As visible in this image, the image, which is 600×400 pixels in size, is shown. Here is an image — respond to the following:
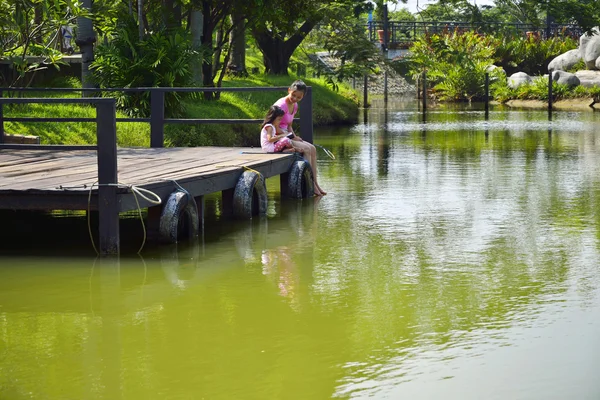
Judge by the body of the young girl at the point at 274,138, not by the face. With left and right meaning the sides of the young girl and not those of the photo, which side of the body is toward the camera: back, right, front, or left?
right

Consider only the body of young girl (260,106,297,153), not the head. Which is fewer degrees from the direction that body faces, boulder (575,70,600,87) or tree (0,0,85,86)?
the boulder

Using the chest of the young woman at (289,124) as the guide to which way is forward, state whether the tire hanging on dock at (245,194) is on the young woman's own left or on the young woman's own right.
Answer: on the young woman's own right

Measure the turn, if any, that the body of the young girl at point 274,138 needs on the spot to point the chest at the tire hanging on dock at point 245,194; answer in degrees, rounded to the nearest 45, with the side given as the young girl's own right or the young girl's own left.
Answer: approximately 90° to the young girl's own right

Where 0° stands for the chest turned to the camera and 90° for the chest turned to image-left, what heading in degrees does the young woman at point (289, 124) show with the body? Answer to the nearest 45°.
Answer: approximately 315°

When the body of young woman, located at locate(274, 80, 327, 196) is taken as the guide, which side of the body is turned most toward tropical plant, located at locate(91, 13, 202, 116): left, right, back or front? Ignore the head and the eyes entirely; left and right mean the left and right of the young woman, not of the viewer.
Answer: back

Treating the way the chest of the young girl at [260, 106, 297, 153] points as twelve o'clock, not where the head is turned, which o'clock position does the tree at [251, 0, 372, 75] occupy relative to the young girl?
The tree is roughly at 9 o'clock from the young girl.

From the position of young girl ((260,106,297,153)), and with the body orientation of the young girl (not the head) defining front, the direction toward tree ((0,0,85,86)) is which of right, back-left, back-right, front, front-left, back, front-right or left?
back-left
